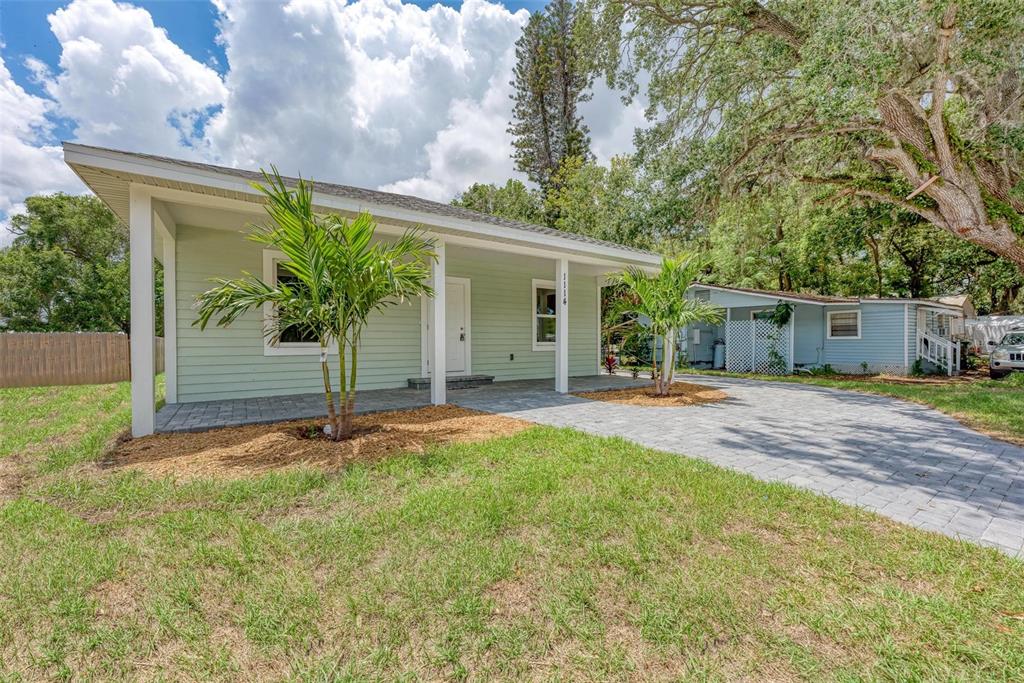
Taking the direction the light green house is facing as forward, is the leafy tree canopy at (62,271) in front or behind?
behind

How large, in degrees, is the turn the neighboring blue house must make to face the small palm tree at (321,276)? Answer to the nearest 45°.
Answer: approximately 90° to its right

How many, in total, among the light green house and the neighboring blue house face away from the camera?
0

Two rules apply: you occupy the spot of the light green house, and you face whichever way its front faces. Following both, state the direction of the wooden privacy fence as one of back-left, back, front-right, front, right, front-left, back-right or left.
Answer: back

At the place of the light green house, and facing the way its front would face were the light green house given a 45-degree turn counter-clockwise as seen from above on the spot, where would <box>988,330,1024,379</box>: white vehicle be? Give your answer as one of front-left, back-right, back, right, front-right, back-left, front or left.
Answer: front

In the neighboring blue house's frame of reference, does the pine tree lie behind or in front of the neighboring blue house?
behind

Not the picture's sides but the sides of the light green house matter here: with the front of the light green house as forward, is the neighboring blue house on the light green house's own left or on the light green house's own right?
on the light green house's own left

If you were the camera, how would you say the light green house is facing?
facing the viewer and to the right of the viewer

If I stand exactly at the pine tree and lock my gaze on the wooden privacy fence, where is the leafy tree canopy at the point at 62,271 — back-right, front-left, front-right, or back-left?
front-right
